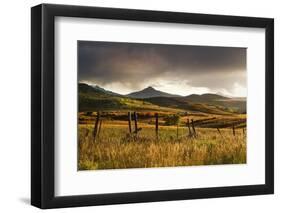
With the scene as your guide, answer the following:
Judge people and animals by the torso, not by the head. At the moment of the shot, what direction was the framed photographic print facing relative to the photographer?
facing the viewer and to the right of the viewer
